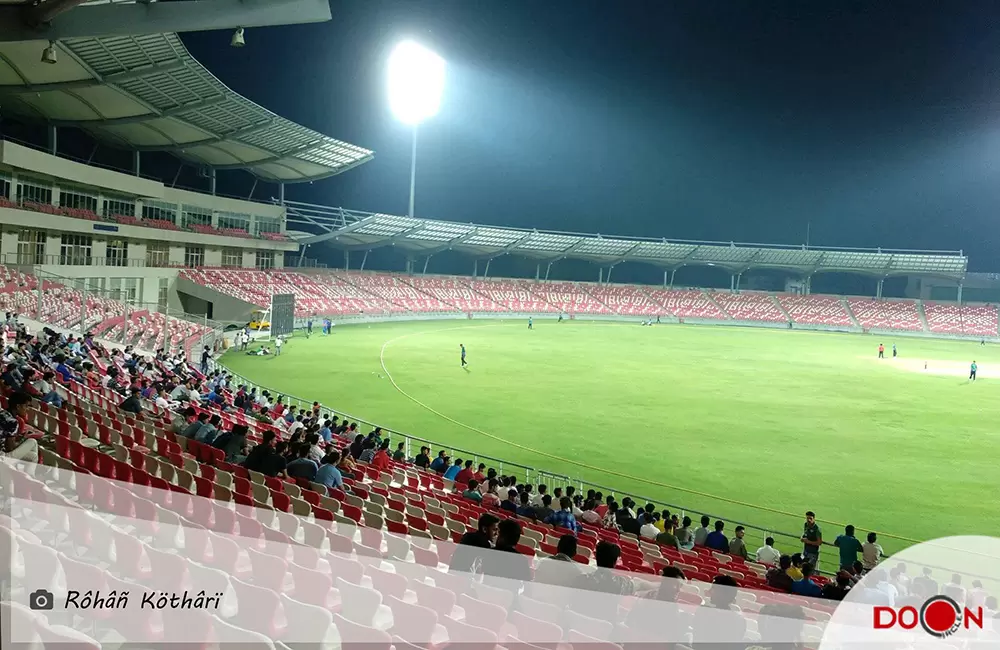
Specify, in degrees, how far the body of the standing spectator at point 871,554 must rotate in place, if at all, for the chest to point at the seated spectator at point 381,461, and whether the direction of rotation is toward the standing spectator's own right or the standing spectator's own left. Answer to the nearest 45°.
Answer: approximately 90° to the standing spectator's own left

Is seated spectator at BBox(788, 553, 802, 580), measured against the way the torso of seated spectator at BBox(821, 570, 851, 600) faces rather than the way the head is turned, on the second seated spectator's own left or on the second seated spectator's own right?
on the second seated spectator's own left

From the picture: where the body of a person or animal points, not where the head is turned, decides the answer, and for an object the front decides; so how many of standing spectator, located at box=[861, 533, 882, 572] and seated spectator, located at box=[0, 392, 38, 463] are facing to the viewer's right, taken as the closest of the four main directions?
1

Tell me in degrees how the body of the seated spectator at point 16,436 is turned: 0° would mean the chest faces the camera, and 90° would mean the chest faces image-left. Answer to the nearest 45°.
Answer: approximately 270°

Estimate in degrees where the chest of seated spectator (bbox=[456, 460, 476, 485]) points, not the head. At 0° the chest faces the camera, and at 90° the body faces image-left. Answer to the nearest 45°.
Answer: approximately 225°

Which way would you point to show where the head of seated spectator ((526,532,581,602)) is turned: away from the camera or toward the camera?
away from the camera

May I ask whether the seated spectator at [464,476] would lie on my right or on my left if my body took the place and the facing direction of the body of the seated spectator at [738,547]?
on my left

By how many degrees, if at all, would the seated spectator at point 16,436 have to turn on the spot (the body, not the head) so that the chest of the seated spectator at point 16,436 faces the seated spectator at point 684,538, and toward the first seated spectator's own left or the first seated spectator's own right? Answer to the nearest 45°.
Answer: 0° — they already face them

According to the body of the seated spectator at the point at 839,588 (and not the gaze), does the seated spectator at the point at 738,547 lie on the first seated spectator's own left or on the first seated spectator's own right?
on the first seated spectator's own left

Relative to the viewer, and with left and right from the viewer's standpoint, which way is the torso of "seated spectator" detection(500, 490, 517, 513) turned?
facing away from the viewer and to the right of the viewer
